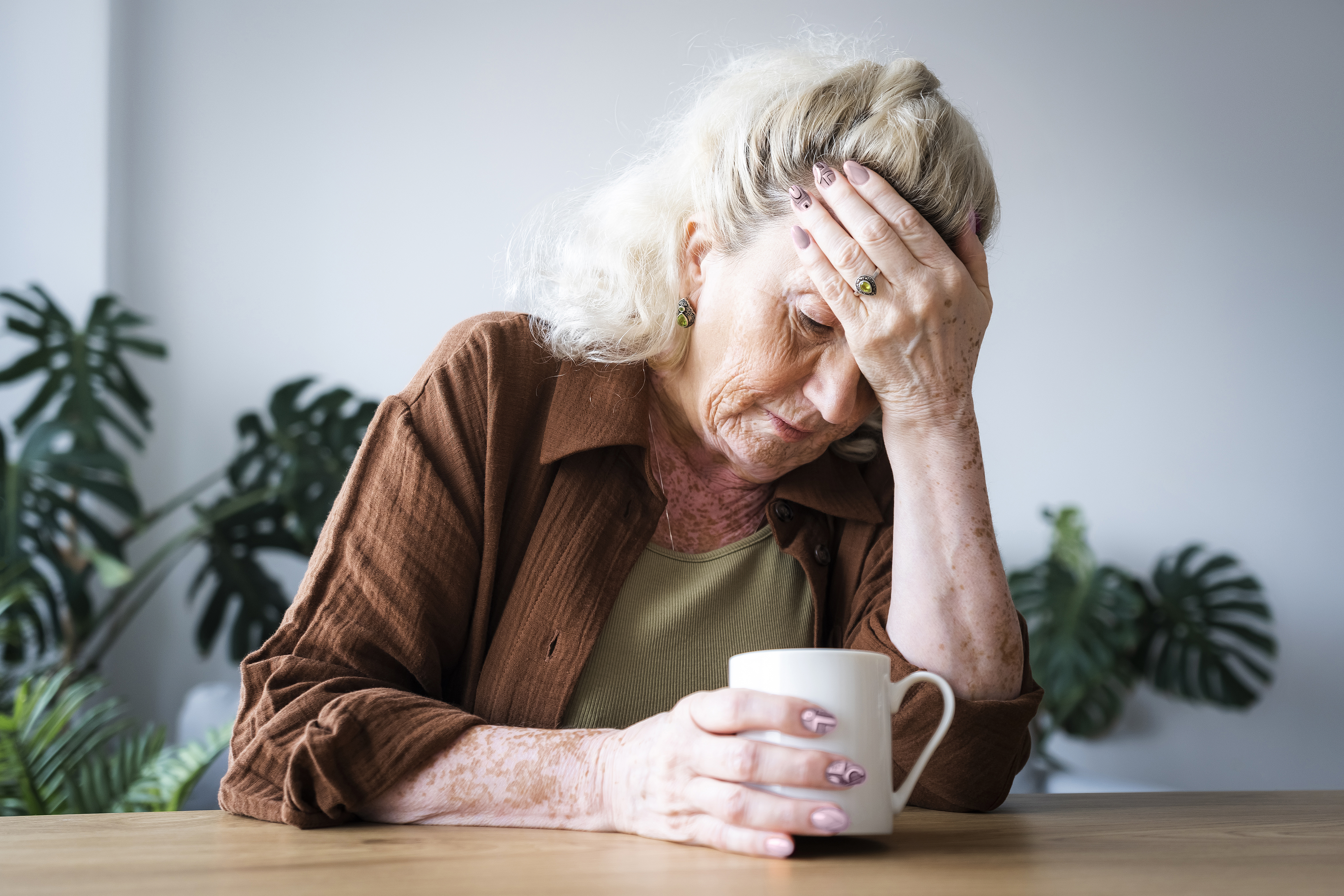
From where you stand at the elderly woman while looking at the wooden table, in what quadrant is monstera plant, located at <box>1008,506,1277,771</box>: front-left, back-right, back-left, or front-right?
back-left

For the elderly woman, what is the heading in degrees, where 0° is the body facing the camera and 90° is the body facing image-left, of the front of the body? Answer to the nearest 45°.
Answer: approximately 315°

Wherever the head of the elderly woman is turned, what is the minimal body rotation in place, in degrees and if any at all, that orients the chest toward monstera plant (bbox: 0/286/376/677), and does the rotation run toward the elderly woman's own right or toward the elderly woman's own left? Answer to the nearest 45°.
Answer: approximately 180°

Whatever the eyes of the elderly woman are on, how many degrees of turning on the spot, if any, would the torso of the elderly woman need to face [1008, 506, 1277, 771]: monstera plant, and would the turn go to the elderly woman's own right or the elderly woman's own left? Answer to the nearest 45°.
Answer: approximately 90° to the elderly woman's own left
